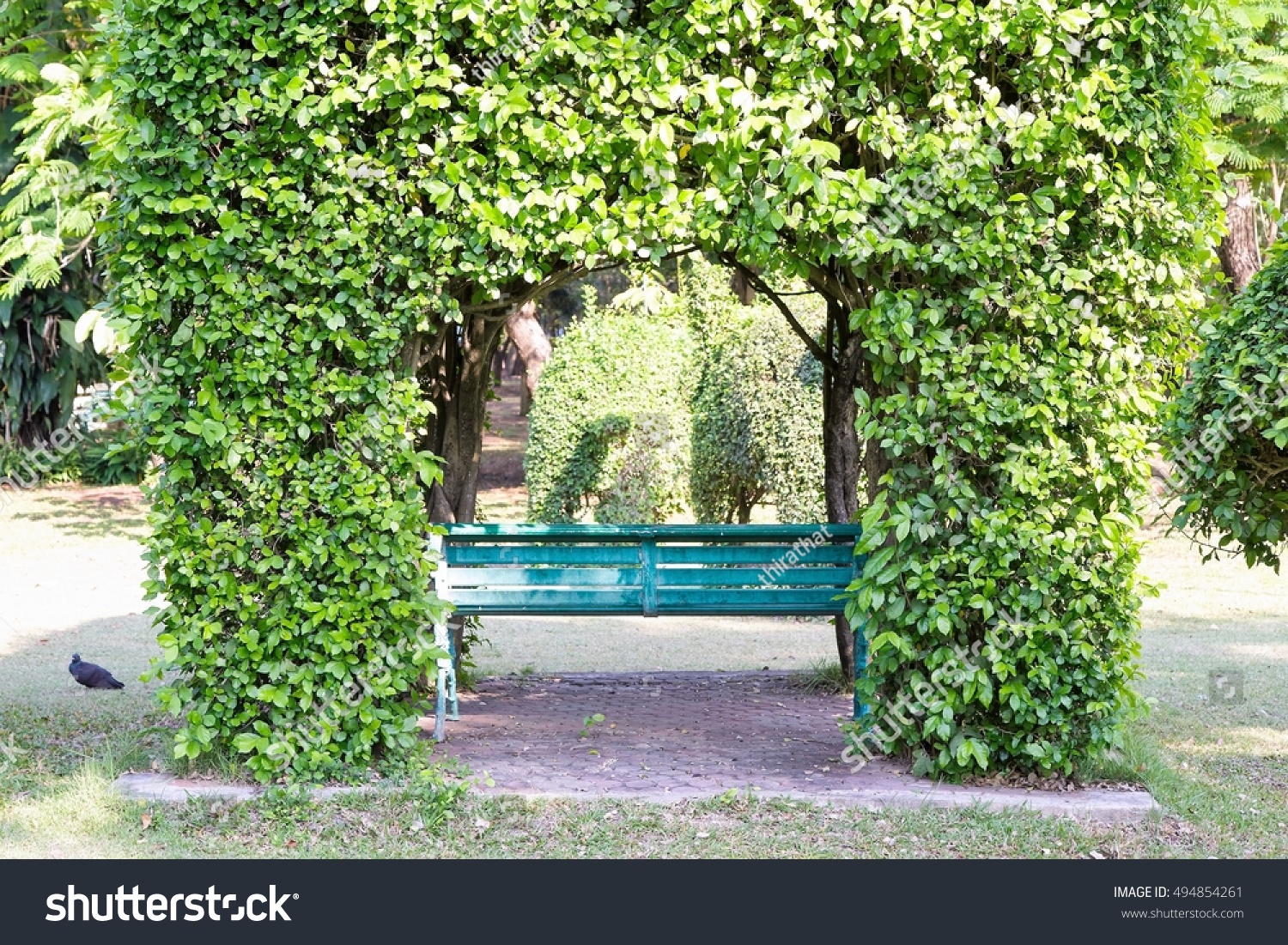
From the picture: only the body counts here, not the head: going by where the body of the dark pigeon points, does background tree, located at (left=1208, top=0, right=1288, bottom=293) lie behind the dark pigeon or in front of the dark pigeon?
behind

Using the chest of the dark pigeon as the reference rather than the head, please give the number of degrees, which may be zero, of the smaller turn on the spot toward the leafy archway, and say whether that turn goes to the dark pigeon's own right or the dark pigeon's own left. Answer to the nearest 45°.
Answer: approximately 135° to the dark pigeon's own left

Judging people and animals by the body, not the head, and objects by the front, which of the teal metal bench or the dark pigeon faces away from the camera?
the teal metal bench

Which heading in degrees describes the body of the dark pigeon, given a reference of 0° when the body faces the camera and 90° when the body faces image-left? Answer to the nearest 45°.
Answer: approximately 90°

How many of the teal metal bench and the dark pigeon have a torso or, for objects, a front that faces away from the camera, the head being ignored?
1

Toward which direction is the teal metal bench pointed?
away from the camera

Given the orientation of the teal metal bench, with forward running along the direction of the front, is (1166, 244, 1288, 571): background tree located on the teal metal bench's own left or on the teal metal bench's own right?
on the teal metal bench's own right

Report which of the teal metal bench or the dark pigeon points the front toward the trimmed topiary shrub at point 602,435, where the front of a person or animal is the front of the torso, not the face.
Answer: the teal metal bench

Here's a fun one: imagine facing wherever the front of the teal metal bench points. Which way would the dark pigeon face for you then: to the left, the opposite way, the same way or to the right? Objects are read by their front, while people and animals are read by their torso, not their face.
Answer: to the left

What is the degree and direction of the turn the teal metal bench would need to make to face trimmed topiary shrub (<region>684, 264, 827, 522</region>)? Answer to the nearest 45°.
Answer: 0° — it already faces it
